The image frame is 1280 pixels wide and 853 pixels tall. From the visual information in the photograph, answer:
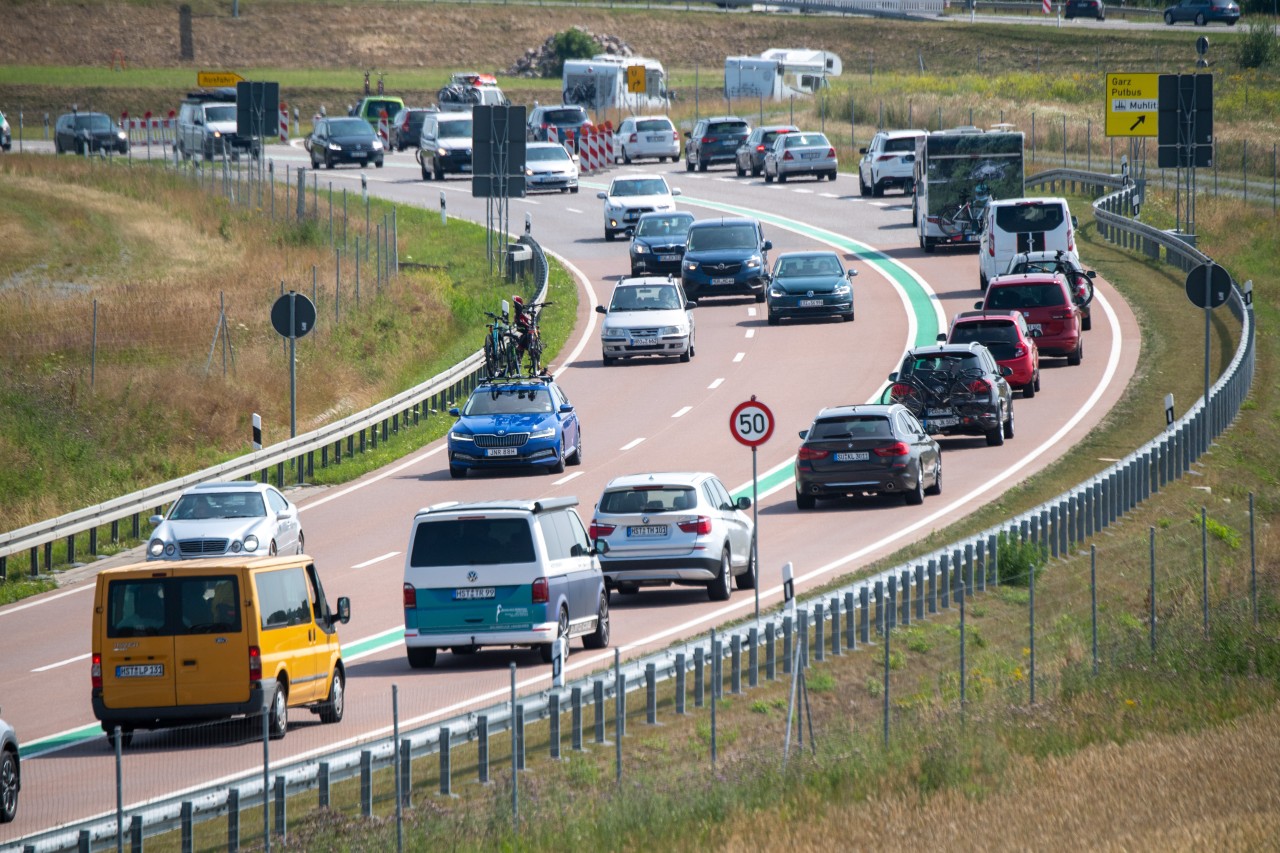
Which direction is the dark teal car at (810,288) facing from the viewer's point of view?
toward the camera

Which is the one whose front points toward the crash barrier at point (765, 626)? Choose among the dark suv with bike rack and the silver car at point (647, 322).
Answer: the silver car

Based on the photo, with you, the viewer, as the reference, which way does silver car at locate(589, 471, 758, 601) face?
facing away from the viewer and to the right of the viewer

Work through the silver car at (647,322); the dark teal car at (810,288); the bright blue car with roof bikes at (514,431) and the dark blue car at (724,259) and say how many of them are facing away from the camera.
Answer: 0

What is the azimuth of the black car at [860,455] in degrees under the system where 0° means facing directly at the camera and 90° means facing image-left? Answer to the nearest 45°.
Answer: approximately 225°

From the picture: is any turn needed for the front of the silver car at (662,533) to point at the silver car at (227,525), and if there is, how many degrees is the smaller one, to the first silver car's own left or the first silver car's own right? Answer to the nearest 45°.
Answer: approximately 90° to the first silver car's own left

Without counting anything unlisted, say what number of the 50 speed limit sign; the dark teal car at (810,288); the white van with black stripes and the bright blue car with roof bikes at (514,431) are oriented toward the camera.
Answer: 3

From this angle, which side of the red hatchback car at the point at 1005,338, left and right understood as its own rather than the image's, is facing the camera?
back

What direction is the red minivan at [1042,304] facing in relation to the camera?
away from the camera

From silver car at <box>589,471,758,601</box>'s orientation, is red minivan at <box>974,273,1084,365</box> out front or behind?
out front

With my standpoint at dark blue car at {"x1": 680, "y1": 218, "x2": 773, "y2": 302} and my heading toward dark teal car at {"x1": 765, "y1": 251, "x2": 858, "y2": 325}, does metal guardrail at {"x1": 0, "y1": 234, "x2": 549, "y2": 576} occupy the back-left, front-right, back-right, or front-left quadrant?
front-right

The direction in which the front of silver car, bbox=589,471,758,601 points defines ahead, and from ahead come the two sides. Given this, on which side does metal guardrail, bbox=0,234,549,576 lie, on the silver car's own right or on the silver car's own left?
on the silver car's own left

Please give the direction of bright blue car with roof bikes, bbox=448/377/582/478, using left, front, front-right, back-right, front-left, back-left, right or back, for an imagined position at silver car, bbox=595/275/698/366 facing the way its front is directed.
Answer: front

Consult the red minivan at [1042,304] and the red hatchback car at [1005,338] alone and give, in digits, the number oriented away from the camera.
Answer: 2

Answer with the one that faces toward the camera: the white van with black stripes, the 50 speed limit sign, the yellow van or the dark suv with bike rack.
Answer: the 50 speed limit sign

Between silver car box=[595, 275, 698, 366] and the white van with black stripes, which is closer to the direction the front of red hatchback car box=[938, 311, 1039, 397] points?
the white van with black stripes

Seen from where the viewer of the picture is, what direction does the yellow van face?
facing away from the viewer and to the right of the viewer

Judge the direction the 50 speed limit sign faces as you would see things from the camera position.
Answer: facing the viewer

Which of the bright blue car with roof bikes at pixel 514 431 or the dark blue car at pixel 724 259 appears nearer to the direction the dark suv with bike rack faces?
the dark blue car

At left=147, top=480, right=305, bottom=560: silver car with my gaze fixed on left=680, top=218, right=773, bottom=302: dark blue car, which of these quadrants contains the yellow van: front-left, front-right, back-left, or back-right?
back-right
